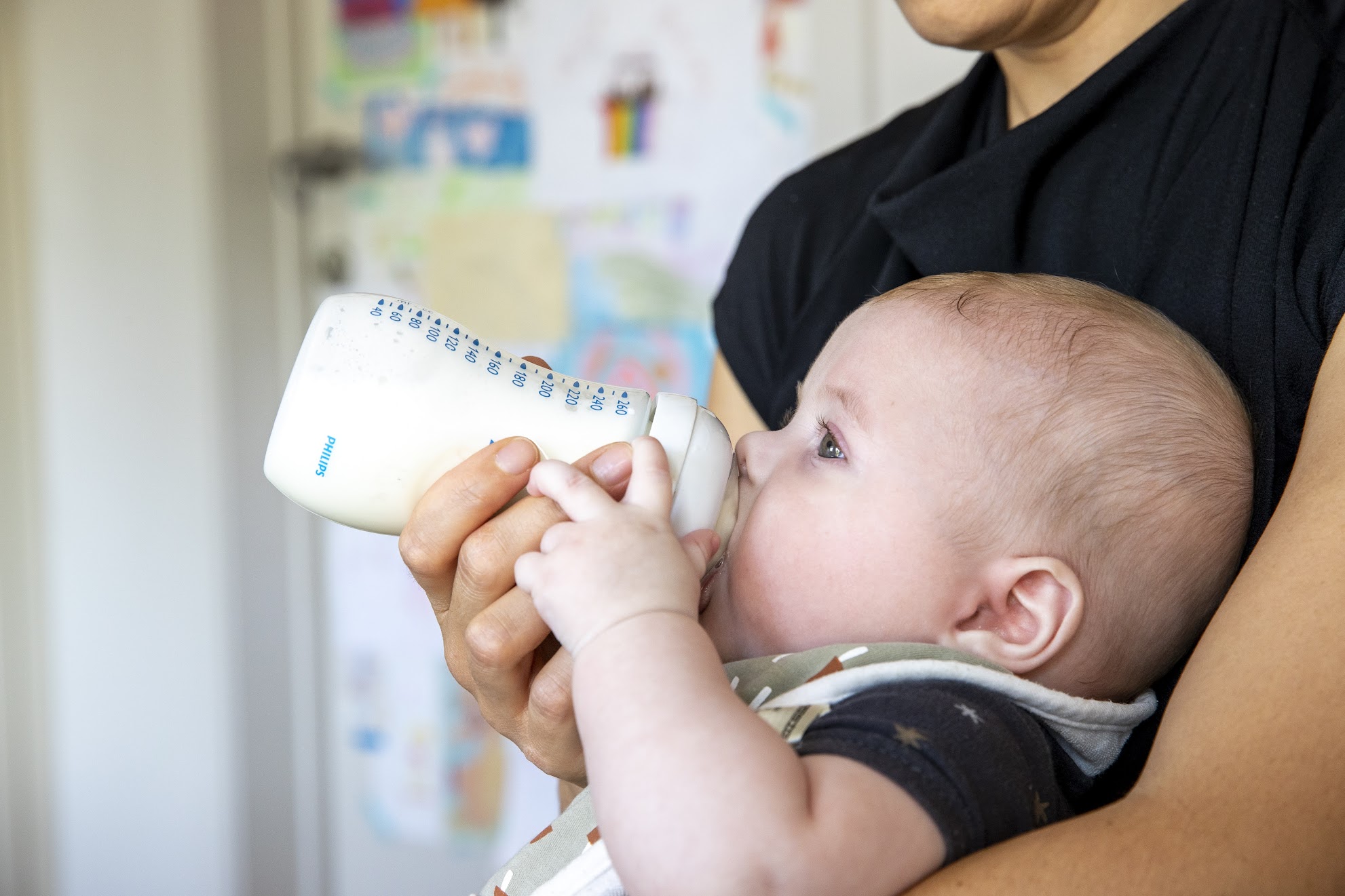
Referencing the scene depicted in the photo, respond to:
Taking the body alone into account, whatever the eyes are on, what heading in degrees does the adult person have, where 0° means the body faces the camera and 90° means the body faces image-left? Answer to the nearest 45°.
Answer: approximately 45°

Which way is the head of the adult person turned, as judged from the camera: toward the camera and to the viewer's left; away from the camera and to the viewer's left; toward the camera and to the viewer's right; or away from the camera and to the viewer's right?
toward the camera and to the viewer's left

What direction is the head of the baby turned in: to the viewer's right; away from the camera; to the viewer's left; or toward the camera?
to the viewer's left
